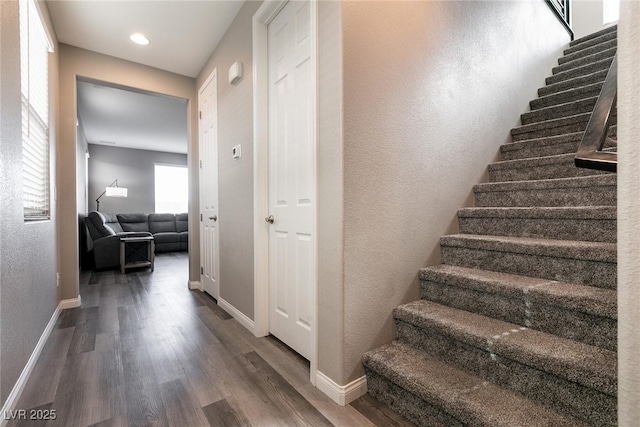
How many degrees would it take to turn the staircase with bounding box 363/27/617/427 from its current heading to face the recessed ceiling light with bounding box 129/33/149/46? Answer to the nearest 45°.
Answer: approximately 45° to its right

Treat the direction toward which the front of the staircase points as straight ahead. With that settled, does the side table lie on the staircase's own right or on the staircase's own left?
on the staircase's own right

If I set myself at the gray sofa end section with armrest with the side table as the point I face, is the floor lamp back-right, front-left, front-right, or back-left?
back-left

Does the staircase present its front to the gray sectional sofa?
no

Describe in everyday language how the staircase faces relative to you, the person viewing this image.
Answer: facing the viewer and to the left of the viewer
